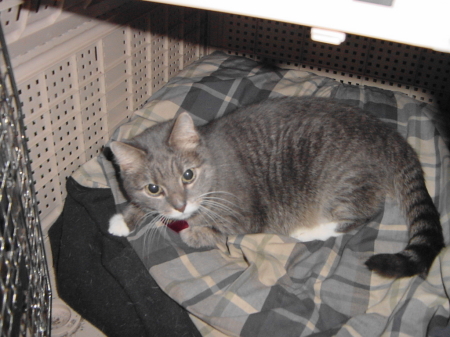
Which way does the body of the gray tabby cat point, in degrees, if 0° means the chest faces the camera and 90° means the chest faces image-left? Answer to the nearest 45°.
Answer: approximately 90°

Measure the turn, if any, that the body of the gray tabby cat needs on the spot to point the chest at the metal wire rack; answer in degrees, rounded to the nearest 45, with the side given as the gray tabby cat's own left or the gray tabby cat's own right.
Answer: approximately 45° to the gray tabby cat's own left

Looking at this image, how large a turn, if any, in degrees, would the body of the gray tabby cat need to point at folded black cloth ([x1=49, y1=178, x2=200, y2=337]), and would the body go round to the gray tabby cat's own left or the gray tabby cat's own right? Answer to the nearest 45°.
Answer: approximately 45° to the gray tabby cat's own left
